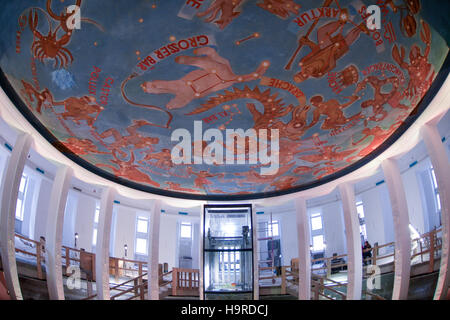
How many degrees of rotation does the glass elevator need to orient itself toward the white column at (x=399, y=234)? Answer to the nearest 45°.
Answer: approximately 45° to its left

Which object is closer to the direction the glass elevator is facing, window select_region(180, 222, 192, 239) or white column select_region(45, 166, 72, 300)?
the white column

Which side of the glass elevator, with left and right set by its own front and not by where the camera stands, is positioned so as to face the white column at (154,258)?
right

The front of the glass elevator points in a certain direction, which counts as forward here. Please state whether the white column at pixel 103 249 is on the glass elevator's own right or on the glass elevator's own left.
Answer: on the glass elevator's own right

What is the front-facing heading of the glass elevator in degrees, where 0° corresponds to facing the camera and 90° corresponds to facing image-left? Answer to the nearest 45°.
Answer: approximately 0°

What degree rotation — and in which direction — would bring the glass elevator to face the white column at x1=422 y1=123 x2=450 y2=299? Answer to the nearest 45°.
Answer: approximately 45° to its left

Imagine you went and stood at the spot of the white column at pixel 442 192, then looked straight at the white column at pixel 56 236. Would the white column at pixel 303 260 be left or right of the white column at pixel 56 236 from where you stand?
right

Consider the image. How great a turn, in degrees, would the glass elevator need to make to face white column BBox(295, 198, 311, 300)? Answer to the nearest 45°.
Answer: approximately 90° to its left

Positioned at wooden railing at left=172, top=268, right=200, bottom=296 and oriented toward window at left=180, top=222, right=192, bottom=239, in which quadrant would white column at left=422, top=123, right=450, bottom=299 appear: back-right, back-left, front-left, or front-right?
back-right

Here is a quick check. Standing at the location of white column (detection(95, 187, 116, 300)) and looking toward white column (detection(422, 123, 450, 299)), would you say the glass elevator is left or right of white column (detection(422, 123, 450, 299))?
left

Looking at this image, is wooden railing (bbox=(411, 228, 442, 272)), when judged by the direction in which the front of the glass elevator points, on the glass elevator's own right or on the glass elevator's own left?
on the glass elevator's own left
